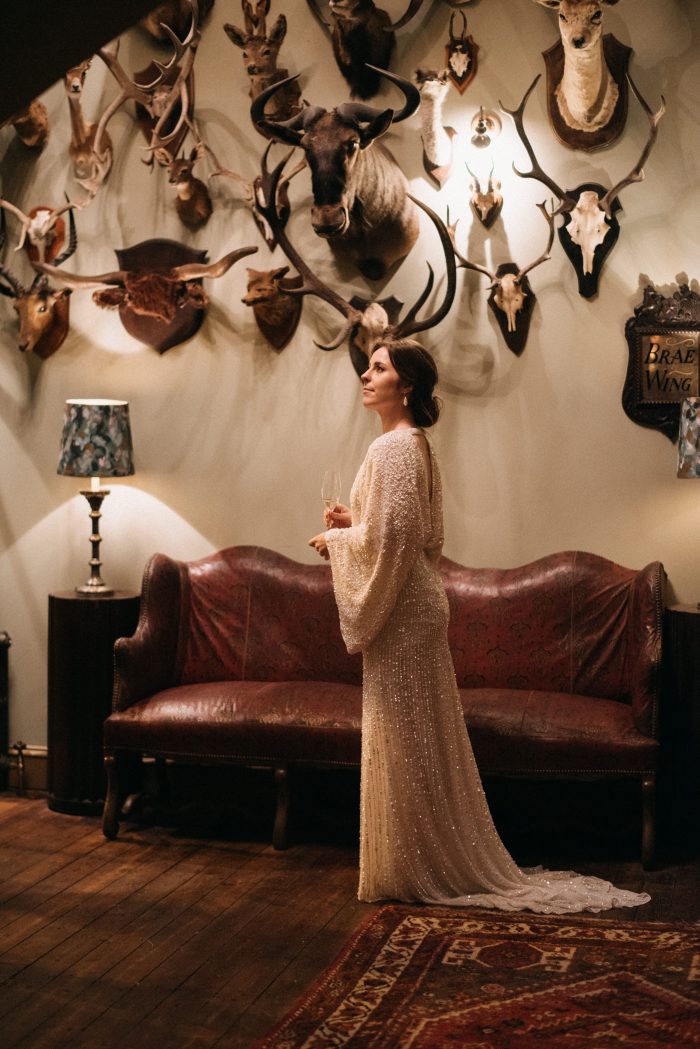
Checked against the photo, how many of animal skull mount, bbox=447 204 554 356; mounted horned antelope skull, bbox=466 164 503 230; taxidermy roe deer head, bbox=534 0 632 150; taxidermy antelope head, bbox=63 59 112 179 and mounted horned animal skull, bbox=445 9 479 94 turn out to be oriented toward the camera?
5

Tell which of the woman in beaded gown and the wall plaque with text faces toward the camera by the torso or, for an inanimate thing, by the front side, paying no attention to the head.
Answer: the wall plaque with text

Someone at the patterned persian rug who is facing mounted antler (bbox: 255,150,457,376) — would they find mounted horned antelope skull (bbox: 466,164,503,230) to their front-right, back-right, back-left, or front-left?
front-right

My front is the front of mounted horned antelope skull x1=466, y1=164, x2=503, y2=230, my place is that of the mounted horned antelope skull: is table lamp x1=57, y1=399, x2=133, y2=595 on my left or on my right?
on my right

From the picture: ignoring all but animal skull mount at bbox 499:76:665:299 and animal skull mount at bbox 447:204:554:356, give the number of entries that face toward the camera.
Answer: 2

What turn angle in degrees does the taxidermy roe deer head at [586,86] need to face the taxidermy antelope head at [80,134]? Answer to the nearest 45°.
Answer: approximately 90° to its right

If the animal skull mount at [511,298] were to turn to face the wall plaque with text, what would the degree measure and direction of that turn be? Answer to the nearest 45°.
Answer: approximately 90° to its left

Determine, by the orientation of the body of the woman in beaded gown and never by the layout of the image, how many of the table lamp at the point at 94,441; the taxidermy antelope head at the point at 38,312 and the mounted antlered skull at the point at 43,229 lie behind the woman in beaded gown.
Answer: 0

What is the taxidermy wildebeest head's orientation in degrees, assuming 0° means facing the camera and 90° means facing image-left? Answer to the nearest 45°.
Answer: approximately 45°

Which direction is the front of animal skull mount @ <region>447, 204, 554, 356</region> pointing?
toward the camera

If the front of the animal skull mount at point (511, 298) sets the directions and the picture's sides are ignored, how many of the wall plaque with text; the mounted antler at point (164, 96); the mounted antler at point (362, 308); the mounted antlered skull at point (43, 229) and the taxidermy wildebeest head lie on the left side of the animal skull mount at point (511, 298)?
1

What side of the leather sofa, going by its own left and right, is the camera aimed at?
front

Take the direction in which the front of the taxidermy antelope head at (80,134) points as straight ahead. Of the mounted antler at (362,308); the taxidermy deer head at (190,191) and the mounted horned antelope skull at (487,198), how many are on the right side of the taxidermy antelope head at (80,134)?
0

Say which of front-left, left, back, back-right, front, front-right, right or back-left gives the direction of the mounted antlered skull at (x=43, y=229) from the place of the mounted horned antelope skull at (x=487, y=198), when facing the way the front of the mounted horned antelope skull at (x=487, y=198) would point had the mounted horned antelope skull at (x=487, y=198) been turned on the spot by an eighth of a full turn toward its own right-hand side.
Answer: front-right

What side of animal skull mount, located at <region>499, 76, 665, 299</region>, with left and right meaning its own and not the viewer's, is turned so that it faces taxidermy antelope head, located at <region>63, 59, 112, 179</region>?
right

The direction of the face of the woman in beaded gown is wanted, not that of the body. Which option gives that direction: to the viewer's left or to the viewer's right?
to the viewer's left
